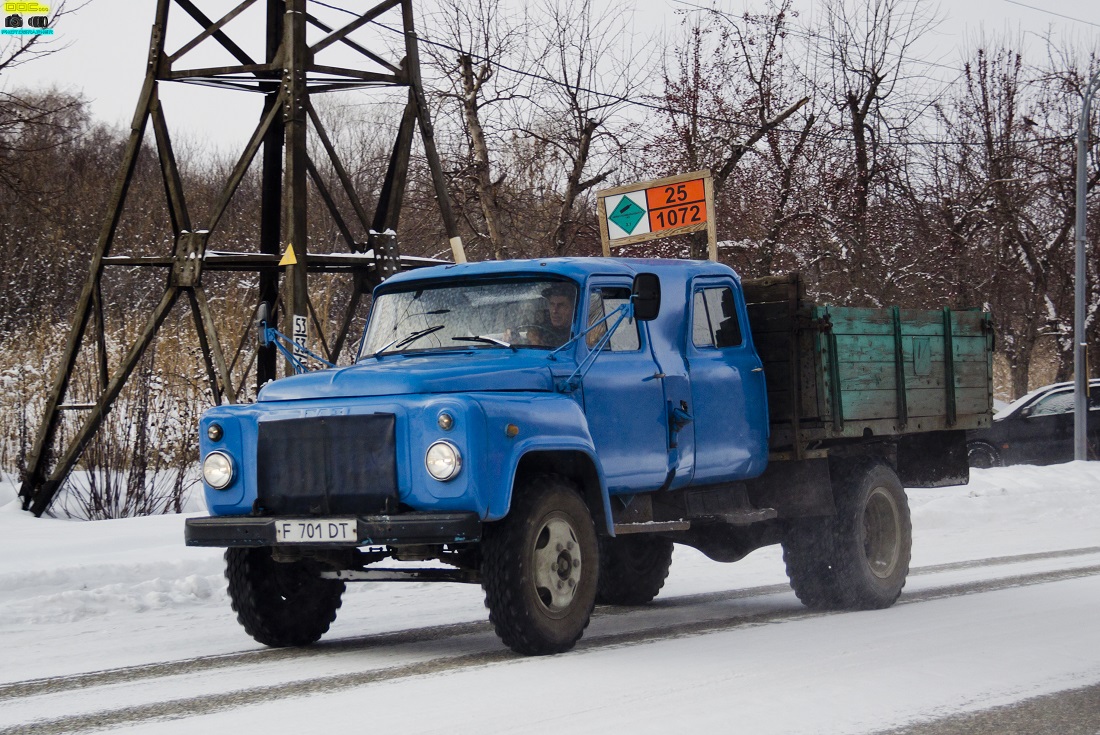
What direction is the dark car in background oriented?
to the viewer's left

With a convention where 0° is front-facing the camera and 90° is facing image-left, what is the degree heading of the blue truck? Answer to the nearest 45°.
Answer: approximately 45°

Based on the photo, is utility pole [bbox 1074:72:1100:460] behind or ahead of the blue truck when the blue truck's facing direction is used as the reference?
behind

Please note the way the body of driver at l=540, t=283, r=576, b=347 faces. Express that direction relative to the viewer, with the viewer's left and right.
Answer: facing the viewer and to the left of the viewer

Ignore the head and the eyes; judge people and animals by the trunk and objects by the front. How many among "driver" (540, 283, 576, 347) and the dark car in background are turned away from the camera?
0

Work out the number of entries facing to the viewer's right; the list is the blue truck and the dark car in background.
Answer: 0

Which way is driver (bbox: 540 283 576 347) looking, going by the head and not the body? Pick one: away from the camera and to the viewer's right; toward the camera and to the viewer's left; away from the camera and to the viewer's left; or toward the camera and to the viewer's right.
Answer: toward the camera and to the viewer's left

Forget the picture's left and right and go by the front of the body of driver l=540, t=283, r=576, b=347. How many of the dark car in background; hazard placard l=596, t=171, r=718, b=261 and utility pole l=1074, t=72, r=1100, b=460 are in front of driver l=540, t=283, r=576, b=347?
0
